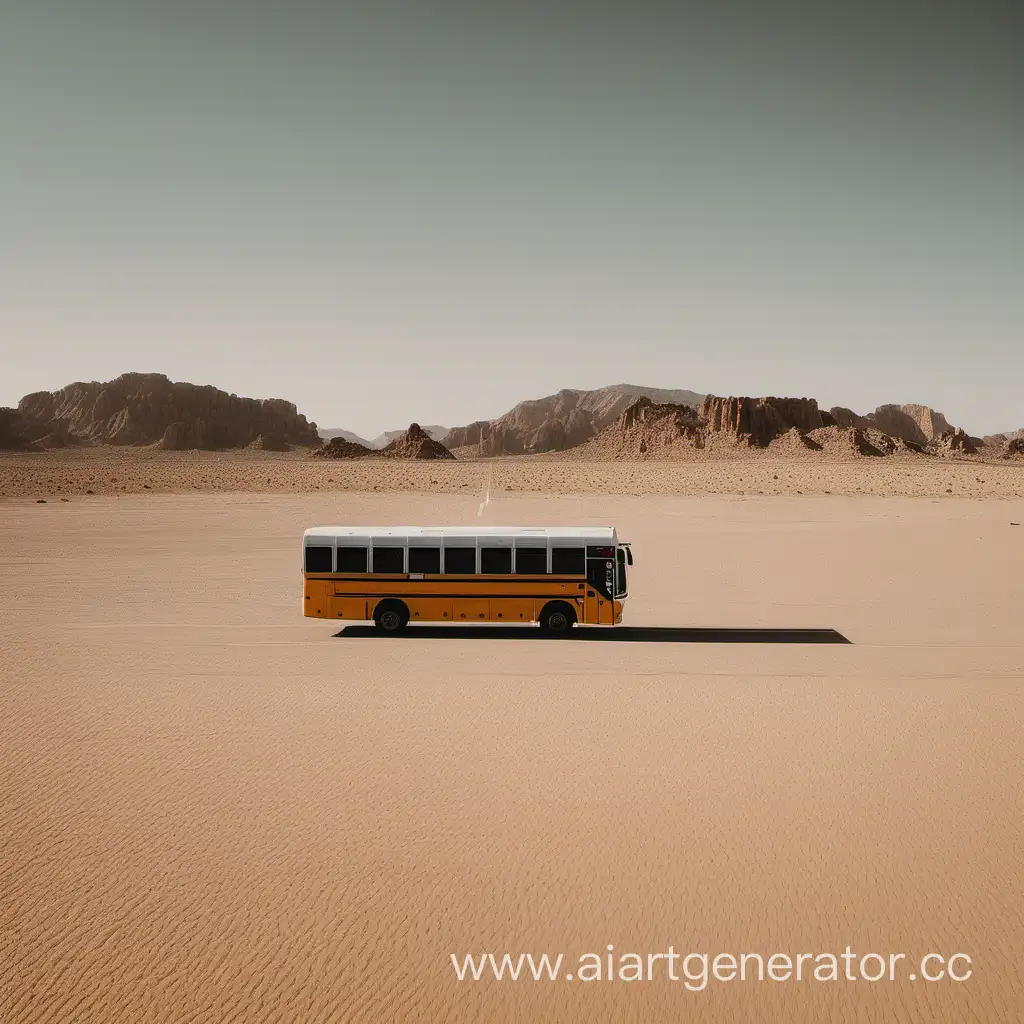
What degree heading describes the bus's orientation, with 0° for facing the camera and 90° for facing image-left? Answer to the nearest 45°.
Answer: approximately 270°
